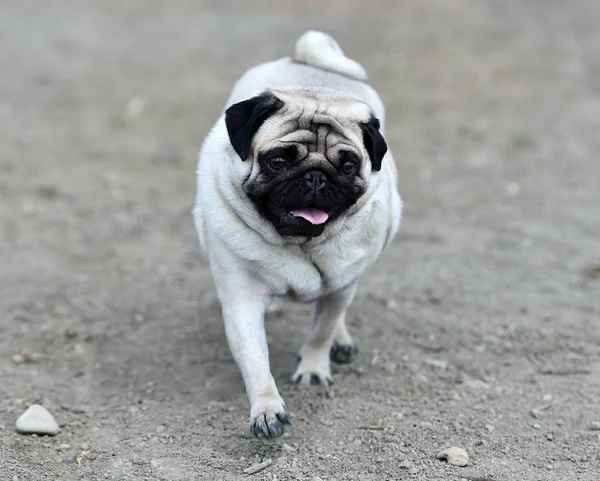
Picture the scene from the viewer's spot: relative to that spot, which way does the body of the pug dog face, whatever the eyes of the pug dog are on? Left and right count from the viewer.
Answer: facing the viewer

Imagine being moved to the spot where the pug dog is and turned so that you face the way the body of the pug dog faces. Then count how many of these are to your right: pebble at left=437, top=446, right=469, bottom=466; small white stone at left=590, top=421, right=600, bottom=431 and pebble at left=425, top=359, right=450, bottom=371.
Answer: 0

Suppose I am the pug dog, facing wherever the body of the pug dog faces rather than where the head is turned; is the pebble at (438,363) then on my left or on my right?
on my left

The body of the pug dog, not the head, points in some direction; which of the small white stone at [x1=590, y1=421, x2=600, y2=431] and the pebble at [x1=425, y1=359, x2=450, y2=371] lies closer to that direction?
the small white stone

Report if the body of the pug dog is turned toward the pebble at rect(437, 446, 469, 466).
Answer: no

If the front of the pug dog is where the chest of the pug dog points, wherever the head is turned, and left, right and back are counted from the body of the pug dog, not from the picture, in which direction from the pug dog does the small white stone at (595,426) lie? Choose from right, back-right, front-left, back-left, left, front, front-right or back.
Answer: left
